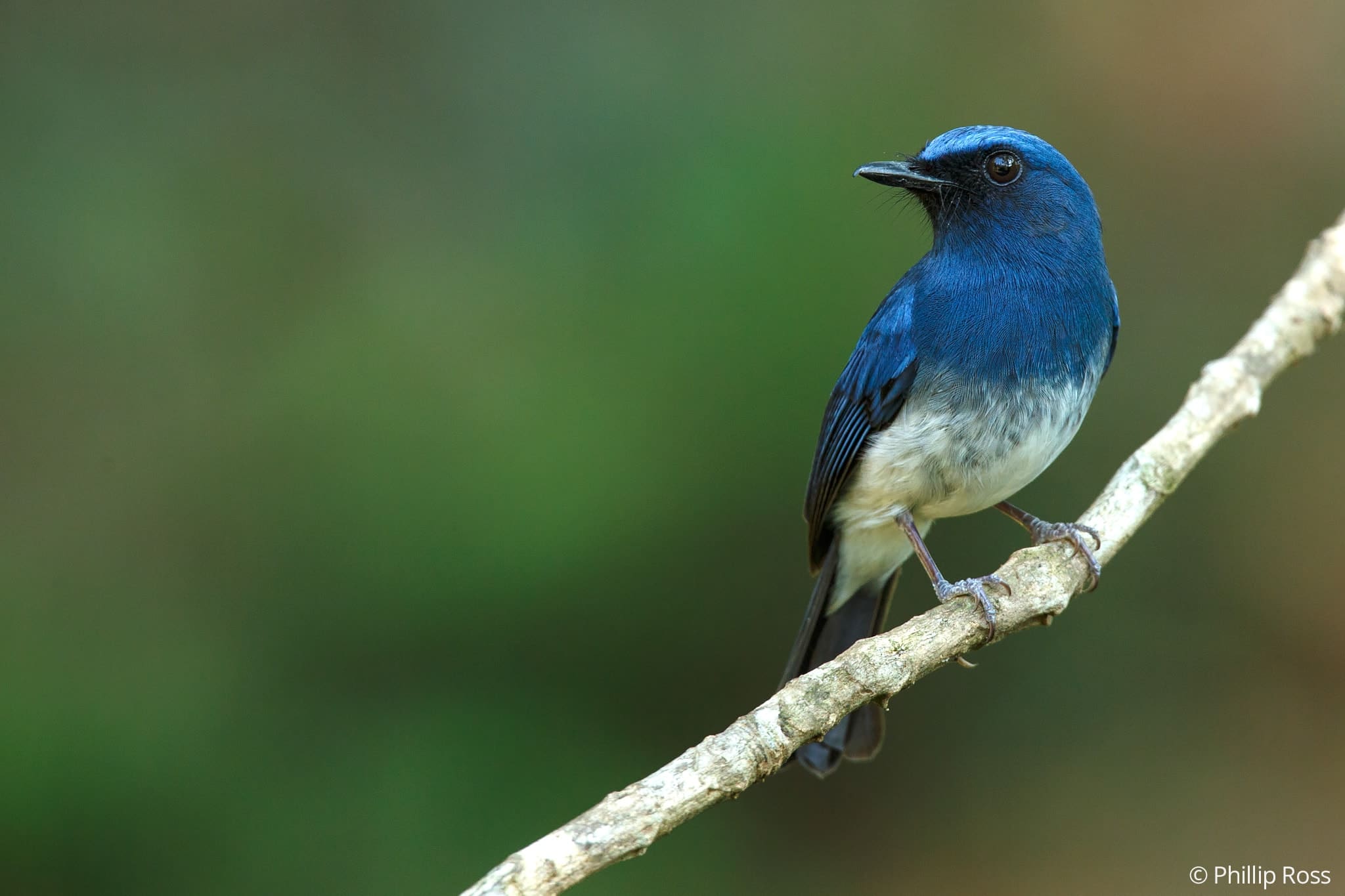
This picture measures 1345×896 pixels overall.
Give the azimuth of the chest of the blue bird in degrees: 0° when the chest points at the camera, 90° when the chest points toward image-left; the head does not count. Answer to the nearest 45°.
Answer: approximately 315°
